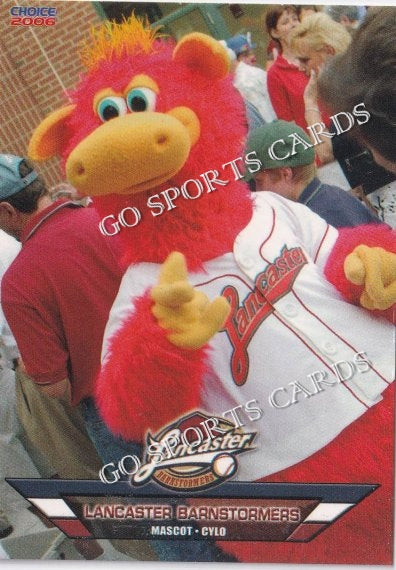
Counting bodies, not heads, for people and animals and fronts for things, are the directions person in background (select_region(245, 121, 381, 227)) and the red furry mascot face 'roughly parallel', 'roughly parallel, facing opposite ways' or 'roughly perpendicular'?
roughly perpendicular

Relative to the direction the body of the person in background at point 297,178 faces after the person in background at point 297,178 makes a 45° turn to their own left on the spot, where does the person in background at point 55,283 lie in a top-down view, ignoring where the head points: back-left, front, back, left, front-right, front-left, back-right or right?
front-right

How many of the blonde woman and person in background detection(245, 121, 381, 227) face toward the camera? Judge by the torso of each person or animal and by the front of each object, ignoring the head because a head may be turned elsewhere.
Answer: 0

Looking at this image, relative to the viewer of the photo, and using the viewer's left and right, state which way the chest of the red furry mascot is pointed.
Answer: facing the viewer

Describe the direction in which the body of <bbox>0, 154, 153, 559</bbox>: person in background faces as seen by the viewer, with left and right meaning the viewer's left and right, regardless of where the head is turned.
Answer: facing away from the viewer and to the left of the viewer

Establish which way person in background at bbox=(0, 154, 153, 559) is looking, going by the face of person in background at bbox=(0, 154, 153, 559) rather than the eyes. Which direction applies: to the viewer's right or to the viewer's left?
to the viewer's left

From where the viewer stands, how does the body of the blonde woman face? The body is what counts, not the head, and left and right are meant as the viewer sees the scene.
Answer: facing to the left of the viewer

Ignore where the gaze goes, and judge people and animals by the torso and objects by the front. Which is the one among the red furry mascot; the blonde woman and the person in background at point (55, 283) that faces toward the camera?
the red furry mascot

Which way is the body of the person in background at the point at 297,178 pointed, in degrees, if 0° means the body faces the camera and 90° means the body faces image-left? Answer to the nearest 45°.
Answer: approximately 90°
